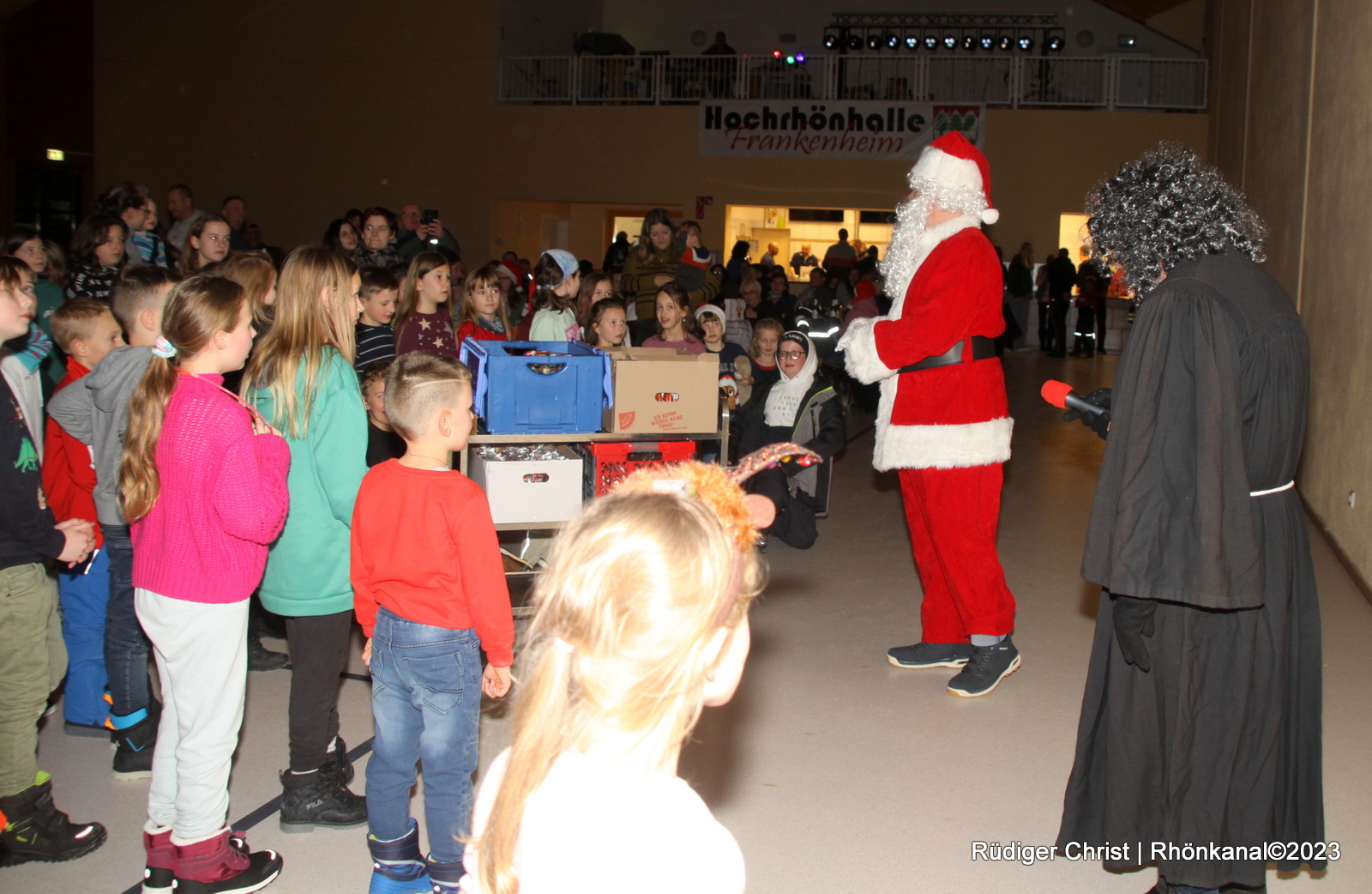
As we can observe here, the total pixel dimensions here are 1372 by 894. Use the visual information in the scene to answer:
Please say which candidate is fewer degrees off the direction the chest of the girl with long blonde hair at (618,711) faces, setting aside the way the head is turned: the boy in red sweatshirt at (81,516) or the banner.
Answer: the banner

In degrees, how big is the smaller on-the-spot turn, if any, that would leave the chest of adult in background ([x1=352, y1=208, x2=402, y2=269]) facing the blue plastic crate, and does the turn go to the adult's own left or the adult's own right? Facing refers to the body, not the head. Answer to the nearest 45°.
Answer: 0° — they already face it

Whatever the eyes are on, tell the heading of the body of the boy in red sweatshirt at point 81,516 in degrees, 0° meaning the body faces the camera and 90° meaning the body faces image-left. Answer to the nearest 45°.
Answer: approximately 270°

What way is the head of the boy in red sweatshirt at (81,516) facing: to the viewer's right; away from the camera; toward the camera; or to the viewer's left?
to the viewer's right

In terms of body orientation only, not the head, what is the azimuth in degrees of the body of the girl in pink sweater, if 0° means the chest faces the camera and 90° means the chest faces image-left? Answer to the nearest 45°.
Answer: approximately 225°

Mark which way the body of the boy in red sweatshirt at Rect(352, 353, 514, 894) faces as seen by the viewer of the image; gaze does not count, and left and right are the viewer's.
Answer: facing away from the viewer and to the right of the viewer

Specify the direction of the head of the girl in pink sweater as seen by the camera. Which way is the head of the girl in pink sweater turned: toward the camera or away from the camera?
away from the camera
